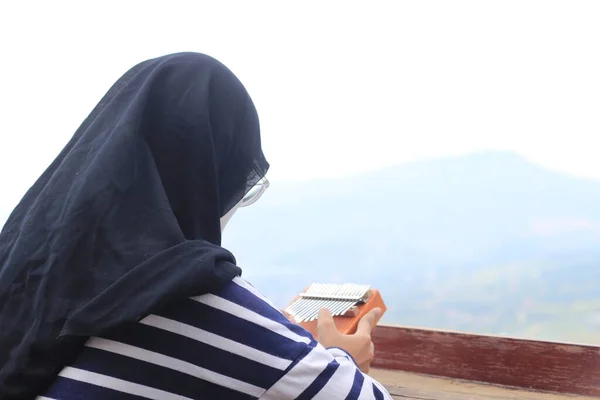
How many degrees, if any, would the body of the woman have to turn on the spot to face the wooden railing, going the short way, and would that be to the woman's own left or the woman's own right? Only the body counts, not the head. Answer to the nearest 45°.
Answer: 0° — they already face it

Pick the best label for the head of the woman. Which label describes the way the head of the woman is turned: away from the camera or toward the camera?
away from the camera

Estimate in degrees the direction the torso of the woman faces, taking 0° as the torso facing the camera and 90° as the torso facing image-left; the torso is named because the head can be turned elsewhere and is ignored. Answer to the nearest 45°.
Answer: approximately 225°
